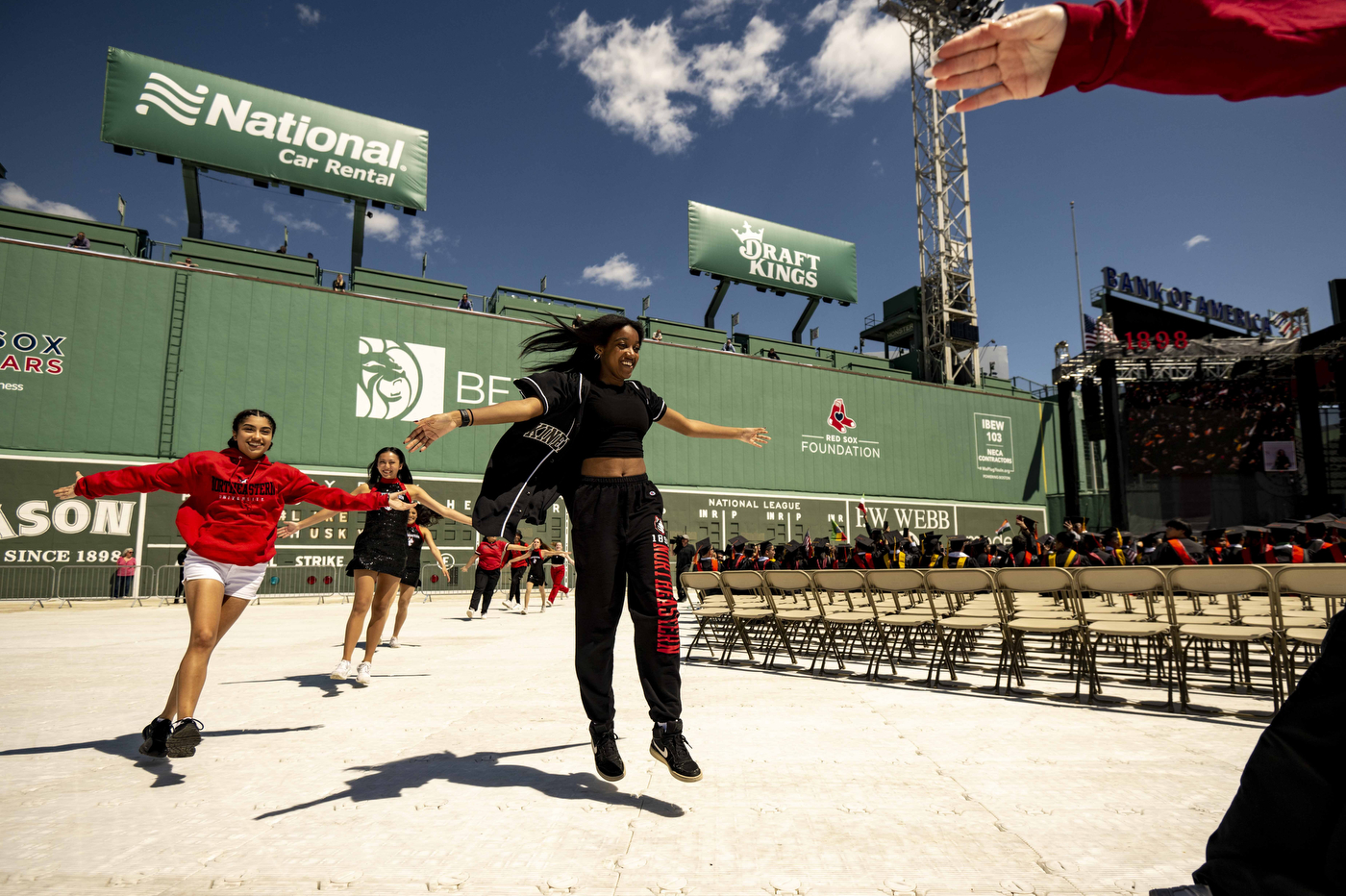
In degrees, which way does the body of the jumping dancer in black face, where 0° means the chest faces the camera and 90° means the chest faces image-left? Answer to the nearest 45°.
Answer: approximately 315°

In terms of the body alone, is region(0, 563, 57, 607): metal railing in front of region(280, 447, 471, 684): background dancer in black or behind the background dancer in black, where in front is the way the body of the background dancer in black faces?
behind

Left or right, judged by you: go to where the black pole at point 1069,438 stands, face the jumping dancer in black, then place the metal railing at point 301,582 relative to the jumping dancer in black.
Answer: right

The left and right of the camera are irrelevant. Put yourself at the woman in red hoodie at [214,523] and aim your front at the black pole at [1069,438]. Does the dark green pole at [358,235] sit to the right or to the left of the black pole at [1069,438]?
left

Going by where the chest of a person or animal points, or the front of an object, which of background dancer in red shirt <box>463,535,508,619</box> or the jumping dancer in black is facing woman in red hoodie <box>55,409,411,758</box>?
the background dancer in red shirt

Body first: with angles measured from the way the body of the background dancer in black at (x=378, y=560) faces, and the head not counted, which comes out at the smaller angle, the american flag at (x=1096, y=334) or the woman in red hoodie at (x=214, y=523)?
the woman in red hoodie

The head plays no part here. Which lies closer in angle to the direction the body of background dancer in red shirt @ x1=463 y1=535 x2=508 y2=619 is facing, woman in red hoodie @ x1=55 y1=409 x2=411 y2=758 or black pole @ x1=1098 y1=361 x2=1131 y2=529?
the woman in red hoodie

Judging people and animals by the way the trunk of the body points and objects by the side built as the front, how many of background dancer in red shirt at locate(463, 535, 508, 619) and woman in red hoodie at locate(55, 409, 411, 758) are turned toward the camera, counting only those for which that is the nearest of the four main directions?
2

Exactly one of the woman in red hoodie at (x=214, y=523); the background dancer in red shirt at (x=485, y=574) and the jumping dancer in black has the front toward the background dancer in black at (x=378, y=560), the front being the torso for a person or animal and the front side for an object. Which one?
the background dancer in red shirt

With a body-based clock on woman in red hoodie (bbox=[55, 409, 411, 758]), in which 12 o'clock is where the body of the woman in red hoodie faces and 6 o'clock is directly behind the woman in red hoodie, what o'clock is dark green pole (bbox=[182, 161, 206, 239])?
The dark green pole is roughly at 6 o'clock from the woman in red hoodie.

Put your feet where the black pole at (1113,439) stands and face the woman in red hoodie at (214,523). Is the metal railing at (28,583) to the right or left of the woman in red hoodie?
right

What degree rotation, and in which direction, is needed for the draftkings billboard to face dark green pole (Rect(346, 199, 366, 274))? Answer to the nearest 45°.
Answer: approximately 90° to its right
